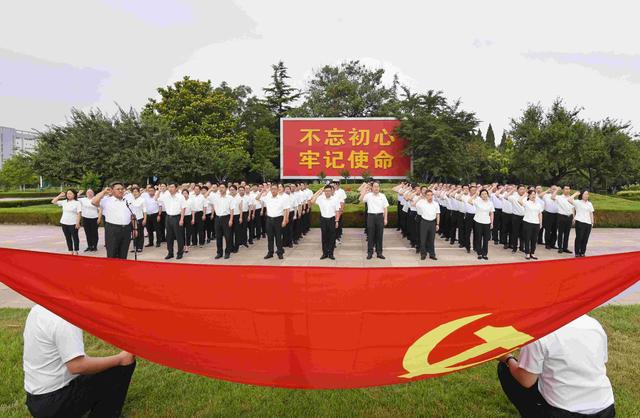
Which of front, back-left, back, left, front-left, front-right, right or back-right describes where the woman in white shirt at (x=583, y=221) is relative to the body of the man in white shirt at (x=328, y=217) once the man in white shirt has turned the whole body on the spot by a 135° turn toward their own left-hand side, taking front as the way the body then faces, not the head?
front-right

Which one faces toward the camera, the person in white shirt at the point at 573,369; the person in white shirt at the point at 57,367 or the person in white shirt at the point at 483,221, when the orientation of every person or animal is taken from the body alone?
the person in white shirt at the point at 483,221

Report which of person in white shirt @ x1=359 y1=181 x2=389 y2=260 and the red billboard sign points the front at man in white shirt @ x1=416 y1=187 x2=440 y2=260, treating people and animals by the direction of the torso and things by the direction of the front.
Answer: the red billboard sign

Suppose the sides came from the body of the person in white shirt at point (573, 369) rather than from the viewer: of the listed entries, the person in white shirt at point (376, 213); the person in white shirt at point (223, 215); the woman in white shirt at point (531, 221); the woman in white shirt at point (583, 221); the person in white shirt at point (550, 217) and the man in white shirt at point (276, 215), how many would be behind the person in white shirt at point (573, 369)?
0

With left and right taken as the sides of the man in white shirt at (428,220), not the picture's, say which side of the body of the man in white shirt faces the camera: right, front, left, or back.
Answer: front

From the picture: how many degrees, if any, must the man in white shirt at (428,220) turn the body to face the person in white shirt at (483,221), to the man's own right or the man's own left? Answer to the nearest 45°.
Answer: approximately 90° to the man's own left

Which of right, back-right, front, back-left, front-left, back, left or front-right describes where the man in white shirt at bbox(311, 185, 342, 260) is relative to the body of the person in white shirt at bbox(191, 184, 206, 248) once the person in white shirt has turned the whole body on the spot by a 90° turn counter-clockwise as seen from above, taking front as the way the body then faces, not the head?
front-right

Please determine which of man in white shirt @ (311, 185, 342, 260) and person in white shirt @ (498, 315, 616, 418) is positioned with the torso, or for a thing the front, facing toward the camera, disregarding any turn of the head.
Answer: the man in white shirt

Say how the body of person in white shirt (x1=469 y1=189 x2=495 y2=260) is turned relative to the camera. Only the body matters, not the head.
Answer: toward the camera

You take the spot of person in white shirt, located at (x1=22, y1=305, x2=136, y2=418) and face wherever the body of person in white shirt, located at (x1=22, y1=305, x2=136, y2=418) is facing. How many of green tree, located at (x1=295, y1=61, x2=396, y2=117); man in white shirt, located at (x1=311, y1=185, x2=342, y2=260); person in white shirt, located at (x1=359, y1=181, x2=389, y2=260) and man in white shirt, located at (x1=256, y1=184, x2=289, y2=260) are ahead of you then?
4

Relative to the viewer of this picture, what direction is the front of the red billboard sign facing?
facing the viewer

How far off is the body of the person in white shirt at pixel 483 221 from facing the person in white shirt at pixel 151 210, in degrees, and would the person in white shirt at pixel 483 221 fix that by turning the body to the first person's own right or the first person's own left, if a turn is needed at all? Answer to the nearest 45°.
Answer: approximately 90° to the first person's own right

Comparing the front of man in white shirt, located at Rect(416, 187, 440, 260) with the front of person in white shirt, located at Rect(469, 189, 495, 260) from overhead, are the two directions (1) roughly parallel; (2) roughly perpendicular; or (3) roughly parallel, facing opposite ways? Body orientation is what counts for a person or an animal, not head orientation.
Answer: roughly parallel

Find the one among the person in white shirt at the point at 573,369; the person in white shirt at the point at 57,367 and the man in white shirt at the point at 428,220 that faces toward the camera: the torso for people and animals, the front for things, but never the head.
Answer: the man in white shirt

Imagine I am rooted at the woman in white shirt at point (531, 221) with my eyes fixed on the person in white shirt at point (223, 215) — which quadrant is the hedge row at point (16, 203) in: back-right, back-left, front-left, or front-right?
front-right

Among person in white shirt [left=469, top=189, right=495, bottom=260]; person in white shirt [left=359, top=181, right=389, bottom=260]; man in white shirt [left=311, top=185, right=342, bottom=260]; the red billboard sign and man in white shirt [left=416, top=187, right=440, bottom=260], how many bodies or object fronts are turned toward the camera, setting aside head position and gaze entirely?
5

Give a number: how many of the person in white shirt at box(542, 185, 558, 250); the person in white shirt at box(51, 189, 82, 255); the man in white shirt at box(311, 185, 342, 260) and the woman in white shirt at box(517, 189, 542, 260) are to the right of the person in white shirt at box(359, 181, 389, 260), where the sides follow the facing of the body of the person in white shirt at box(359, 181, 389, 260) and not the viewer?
2

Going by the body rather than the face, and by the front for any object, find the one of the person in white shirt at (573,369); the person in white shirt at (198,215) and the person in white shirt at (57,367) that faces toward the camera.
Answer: the person in white shirt at (198,215)

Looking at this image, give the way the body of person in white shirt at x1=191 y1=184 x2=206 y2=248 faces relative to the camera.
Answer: toward the camera

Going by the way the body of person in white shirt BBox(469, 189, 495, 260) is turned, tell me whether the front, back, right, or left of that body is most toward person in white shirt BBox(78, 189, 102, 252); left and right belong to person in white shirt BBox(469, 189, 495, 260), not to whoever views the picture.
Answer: right

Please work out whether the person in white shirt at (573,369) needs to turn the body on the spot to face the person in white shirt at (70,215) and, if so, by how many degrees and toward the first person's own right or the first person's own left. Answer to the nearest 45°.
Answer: approximately 45° to the first person's own left

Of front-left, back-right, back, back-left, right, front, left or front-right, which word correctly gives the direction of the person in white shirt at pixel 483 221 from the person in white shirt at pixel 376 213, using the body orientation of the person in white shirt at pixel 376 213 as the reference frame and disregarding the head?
left

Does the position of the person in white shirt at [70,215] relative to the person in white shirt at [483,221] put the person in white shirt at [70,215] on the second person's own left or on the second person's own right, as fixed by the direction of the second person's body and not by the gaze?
on the second person's own right

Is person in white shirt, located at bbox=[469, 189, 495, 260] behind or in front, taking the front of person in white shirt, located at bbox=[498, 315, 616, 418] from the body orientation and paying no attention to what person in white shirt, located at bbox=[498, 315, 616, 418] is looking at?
in front
